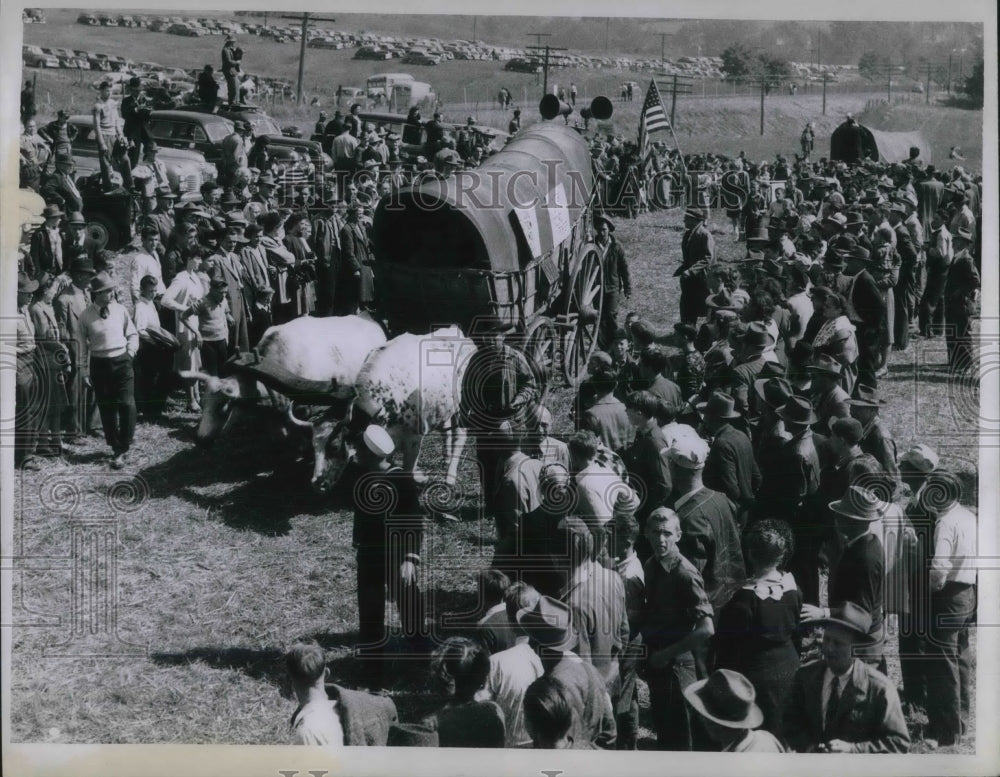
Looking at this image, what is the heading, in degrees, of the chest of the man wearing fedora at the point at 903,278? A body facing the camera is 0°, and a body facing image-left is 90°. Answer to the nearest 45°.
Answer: approximately 90°

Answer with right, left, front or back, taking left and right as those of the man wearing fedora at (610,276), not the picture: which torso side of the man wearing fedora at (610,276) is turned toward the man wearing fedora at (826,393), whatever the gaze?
left

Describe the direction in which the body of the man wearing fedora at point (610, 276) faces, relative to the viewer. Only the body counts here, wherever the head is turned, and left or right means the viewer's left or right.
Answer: facing the viewer and to the left of the viewer

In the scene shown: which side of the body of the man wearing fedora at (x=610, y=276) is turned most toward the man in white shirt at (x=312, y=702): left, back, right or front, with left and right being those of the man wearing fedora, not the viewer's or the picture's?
front

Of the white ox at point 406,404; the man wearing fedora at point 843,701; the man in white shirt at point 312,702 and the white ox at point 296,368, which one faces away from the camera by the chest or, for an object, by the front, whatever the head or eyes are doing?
the man in white shirt

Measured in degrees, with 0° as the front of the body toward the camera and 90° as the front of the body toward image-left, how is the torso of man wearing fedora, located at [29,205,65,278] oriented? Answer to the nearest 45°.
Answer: approximately 315°

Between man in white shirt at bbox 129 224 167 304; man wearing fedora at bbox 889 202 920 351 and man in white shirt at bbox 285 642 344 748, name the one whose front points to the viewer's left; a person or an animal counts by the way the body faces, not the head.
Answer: the man wearing fedora

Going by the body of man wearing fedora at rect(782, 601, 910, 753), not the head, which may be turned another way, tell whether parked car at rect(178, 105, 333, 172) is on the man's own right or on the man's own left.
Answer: on the man's own right

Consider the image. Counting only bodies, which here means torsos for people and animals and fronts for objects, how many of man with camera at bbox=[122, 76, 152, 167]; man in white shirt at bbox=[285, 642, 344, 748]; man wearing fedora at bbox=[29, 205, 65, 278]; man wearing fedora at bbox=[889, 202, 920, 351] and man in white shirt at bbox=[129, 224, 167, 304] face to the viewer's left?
1

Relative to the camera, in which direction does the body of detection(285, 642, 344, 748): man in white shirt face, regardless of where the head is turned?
away from the camera

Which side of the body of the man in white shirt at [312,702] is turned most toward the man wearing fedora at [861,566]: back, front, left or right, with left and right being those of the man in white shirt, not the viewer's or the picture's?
right

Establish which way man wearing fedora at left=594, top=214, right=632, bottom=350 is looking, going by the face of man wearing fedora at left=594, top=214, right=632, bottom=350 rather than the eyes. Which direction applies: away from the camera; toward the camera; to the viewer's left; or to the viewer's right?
toward the camera
